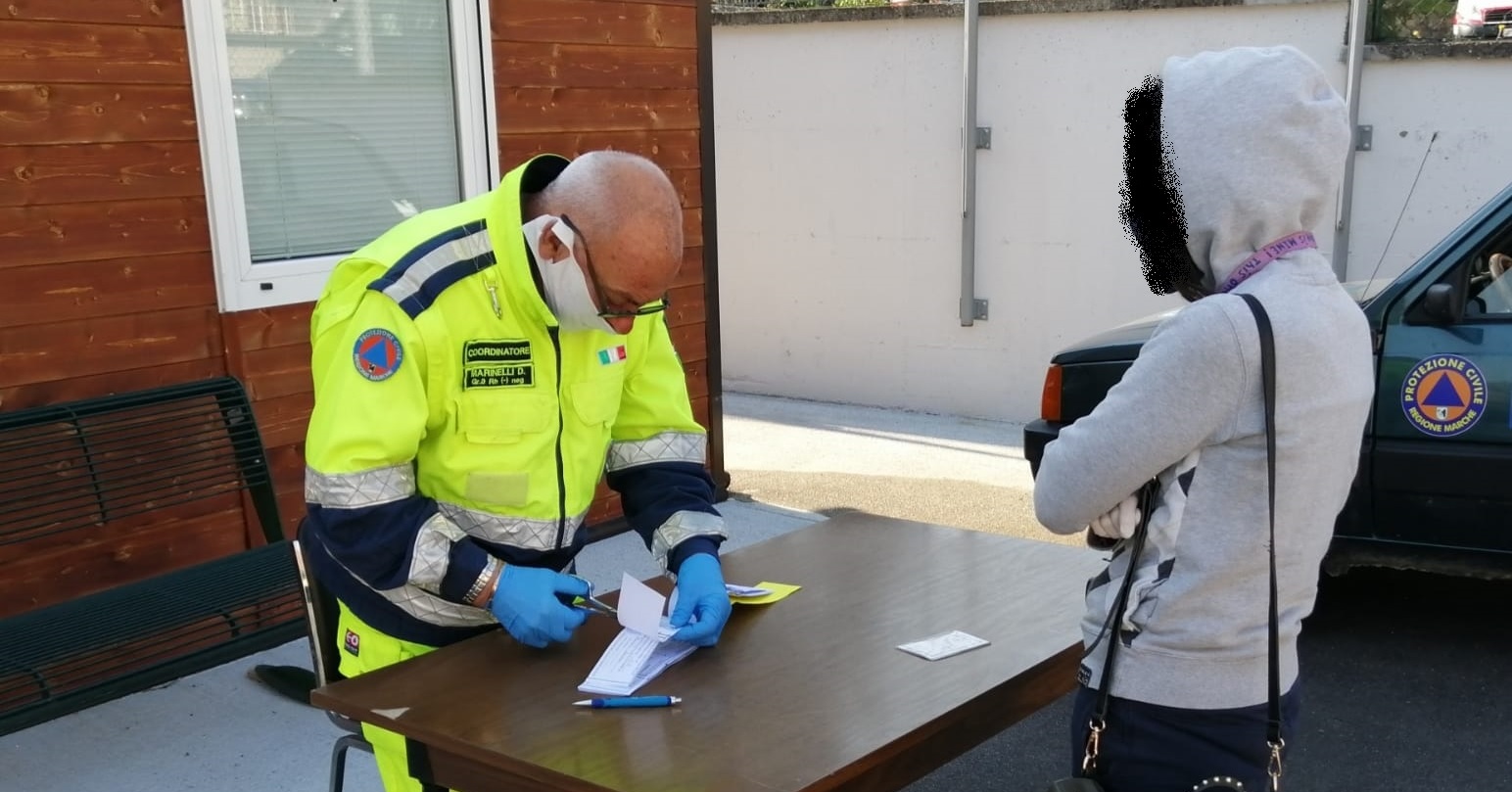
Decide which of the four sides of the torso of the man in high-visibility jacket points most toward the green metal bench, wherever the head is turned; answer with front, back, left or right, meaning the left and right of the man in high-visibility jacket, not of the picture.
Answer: back

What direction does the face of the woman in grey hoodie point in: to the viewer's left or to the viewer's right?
to the viewer's left

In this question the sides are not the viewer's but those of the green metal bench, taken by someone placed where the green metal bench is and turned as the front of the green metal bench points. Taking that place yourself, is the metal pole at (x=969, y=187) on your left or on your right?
on your left
